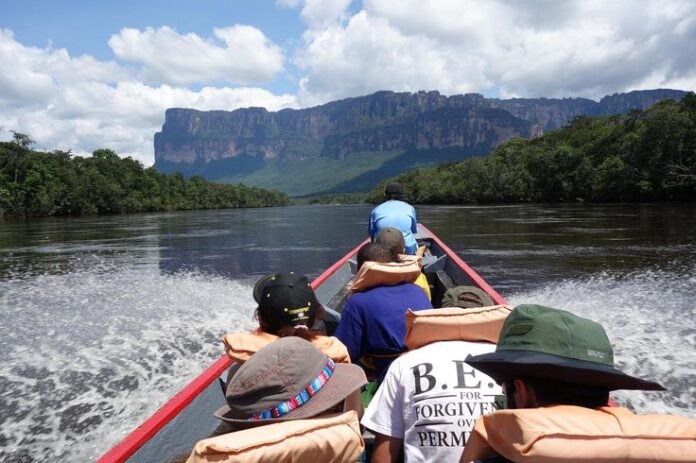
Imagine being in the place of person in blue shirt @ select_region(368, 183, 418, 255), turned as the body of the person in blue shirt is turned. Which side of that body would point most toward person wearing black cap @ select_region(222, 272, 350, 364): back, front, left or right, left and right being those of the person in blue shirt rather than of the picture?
back

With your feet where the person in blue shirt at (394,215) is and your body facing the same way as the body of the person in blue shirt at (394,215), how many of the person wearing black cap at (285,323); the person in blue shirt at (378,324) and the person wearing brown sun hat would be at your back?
3

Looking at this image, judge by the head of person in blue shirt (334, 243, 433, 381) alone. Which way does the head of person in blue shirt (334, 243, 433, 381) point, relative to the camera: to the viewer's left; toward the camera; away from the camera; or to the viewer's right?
away from the camera

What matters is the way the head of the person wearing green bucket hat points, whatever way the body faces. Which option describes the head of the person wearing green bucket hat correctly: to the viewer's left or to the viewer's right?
to the viewer's left

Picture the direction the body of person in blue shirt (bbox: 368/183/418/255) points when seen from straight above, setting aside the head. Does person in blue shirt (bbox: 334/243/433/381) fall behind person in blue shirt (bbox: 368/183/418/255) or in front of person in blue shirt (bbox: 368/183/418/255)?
behind

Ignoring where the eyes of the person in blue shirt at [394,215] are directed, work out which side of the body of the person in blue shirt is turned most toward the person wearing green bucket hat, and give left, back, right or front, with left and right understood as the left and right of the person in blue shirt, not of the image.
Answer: back

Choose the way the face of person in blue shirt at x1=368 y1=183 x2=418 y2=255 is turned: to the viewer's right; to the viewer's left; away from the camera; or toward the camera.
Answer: away from the camera

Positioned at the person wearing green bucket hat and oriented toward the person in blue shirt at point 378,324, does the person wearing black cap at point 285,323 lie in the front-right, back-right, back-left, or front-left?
front-left

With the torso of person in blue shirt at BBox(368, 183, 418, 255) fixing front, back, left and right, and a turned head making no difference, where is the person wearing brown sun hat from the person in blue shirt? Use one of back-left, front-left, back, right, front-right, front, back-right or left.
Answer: back

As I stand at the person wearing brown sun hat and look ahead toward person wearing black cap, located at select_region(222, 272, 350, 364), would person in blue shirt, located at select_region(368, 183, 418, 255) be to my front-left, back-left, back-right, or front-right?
front-right

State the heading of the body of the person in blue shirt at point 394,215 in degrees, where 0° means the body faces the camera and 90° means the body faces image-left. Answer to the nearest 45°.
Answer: approximately 180°
